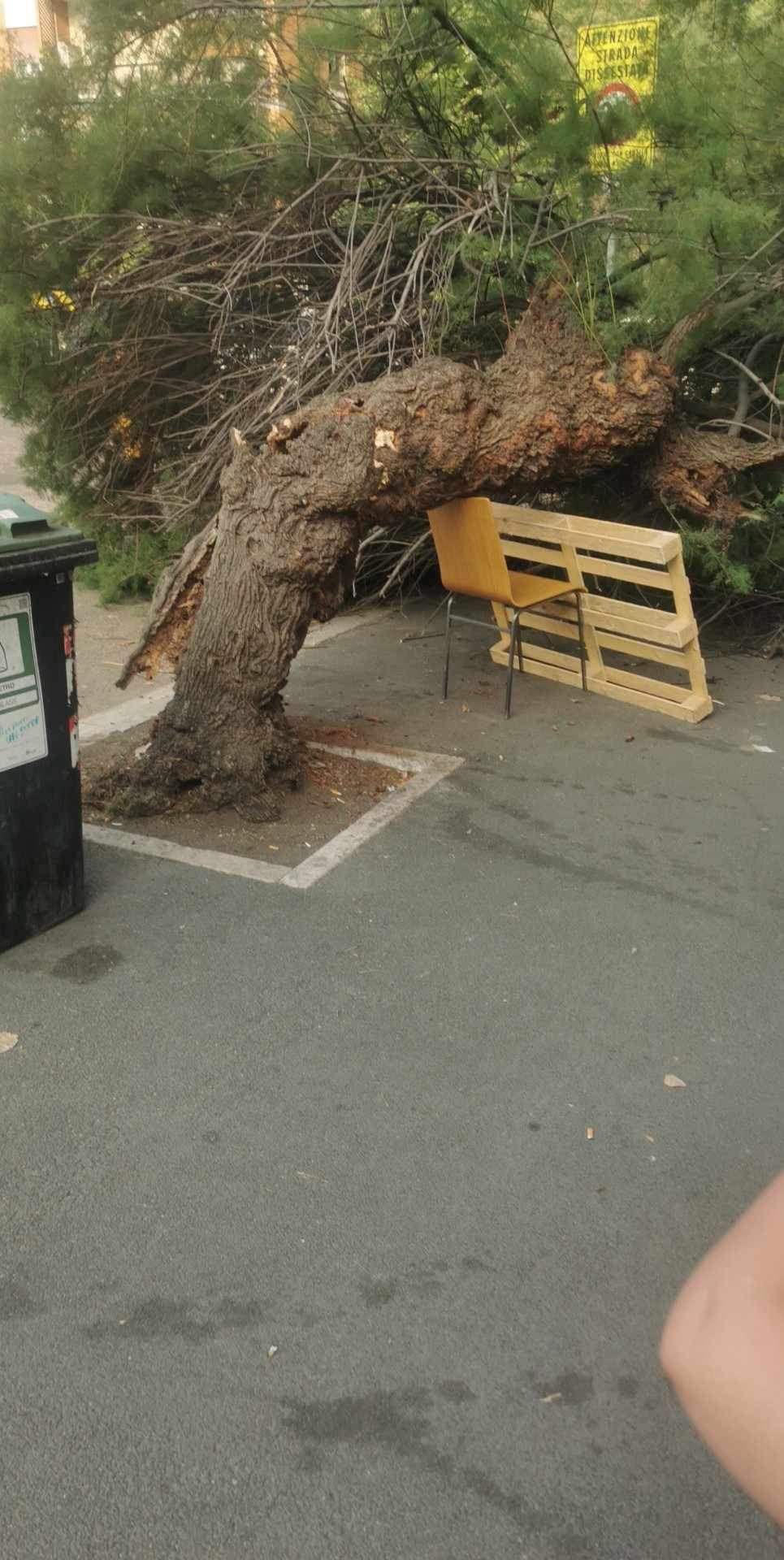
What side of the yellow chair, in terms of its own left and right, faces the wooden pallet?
front

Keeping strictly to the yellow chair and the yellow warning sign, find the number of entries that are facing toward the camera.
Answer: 1

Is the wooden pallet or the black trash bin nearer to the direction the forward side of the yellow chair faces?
the wooden pallet

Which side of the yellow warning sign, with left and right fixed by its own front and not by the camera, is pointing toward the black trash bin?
front

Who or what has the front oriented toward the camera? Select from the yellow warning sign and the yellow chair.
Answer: the yellow warning sign

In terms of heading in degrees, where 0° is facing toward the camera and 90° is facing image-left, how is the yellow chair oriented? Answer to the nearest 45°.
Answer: approximately 225°

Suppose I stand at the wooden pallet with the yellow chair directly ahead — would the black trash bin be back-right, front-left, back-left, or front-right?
front-left

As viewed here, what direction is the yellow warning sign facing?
toward the camera

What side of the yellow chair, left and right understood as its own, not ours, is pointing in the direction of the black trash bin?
back
